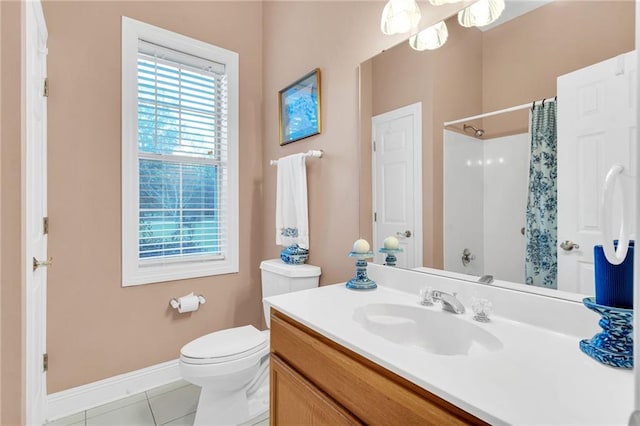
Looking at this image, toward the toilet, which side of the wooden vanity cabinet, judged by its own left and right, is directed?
right

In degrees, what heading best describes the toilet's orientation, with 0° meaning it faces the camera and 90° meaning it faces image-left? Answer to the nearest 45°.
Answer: approximately 45°

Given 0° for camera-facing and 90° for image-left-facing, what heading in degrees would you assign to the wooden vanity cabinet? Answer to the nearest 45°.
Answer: approximately 45°

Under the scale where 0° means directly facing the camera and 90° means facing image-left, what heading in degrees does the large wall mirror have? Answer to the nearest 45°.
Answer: approximately 45°

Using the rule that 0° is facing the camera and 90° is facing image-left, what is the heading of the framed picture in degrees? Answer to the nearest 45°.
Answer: approximately 45°

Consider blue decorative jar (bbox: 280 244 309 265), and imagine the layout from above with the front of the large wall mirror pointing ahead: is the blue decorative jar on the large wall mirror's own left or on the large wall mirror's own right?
on the large wall mirror's own right

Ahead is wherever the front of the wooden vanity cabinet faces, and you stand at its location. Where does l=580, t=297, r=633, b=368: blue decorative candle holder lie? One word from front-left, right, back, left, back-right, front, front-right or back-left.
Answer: back-left

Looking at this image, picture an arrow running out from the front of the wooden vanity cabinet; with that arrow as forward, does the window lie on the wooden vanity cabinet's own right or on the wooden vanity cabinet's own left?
on the wooden vanity cabinet's own right
